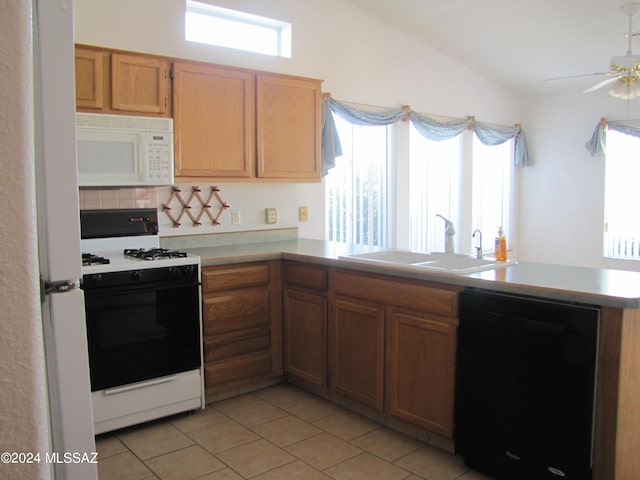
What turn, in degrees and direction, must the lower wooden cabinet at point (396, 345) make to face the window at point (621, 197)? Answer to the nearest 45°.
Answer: approximately 180°

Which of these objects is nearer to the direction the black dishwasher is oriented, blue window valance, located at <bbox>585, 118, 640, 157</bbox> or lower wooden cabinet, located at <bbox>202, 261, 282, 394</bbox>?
the lower wooden cabinet

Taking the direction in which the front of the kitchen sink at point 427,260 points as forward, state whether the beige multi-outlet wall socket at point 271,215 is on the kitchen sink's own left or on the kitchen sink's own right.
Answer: on the kitchen sink's own right

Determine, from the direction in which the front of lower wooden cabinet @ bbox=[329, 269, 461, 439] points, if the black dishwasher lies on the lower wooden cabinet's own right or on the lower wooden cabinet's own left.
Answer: on the lower wooden cabinet's own left

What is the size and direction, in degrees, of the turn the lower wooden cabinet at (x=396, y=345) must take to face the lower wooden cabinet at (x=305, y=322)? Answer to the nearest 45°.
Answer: approximately 90° to its right

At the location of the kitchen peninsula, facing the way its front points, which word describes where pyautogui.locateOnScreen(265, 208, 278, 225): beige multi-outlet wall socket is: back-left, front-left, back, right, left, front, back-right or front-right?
right

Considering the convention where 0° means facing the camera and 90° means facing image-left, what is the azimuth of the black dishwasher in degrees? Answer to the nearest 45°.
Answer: approximately 45°

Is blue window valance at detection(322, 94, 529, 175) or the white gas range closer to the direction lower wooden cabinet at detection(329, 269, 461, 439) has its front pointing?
the white gas range

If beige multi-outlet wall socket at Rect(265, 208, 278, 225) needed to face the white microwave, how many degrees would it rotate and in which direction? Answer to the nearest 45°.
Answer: approximately 90° to its right

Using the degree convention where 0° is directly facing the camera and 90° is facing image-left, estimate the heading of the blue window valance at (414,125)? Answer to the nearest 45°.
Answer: approximately 315°
